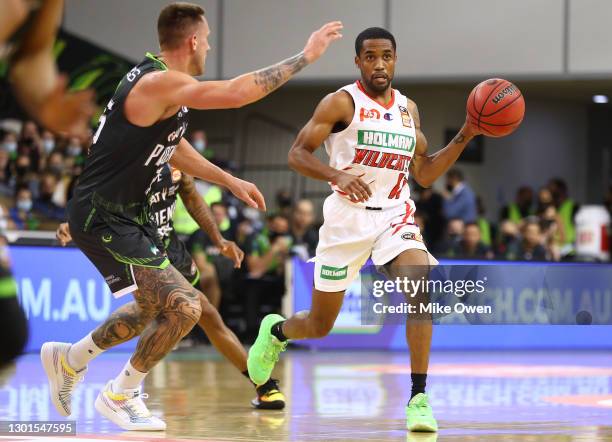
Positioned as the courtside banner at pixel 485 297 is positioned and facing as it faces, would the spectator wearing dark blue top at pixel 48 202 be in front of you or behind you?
behind

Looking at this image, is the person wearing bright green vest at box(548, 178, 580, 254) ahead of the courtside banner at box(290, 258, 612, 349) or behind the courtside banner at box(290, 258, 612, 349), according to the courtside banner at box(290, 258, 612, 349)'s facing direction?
behind

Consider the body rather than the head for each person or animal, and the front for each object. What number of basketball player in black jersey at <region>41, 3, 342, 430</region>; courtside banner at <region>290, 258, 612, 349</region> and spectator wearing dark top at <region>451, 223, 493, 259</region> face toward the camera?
2

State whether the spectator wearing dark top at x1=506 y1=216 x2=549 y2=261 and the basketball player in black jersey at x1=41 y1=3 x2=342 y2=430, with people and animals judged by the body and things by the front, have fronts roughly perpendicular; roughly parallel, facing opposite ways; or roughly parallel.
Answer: roughly perpendicular

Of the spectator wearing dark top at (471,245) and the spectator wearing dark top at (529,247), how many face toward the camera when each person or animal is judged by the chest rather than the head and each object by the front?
2

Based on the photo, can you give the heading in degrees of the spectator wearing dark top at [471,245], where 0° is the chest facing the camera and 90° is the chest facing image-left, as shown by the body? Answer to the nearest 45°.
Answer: approximately 0°

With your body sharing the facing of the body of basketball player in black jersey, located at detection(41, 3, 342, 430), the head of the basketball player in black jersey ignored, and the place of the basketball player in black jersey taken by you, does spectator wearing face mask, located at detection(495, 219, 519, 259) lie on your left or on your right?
on your left

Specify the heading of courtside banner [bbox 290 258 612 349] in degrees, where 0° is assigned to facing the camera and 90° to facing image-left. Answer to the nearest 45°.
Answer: approximately 0°

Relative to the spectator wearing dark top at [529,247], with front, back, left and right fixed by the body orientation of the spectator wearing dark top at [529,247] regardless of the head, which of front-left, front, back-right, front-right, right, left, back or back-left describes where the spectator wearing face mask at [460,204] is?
back-right

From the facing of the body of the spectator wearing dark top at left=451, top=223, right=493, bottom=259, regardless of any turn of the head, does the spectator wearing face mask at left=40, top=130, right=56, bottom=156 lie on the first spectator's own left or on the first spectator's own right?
on the first spectator's own right

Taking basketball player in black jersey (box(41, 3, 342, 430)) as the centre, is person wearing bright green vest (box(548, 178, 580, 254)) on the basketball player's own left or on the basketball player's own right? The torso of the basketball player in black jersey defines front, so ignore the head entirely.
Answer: on the basketball player's own left

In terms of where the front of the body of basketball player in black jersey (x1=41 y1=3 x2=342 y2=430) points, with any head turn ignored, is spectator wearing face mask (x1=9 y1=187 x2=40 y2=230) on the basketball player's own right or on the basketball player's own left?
on the basketball player's own left

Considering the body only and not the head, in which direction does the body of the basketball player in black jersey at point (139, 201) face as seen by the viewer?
to the viewer's right
